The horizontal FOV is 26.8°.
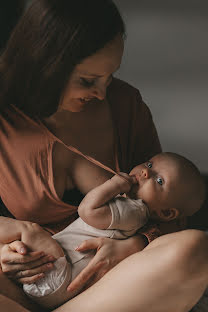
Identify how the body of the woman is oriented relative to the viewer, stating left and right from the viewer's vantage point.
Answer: facing the viewer and to the right of the viewer
